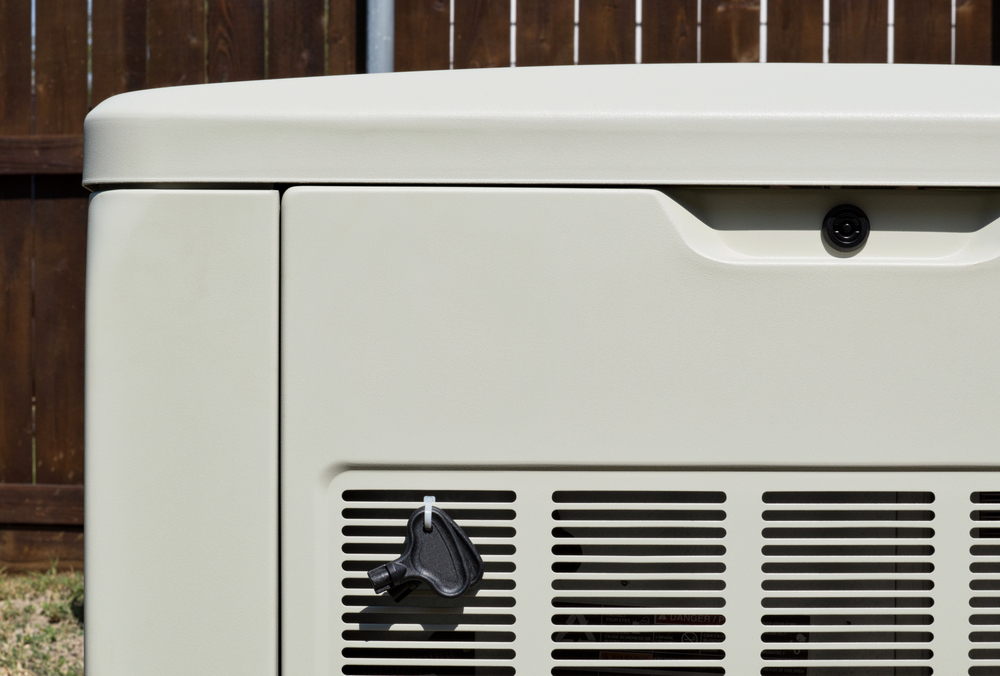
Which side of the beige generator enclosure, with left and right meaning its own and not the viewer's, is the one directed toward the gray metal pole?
back

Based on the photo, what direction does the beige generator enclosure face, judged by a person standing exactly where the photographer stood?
facing the viewer
